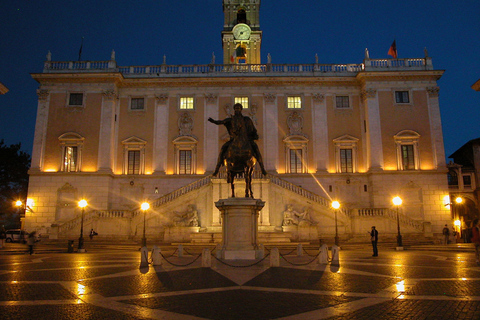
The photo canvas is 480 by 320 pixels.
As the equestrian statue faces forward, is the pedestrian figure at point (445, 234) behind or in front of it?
behind

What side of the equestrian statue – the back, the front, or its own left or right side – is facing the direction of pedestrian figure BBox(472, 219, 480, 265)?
left

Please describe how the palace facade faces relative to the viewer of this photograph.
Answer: facing the viewer

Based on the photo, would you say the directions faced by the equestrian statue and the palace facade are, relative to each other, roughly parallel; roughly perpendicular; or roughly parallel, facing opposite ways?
roughly parallel

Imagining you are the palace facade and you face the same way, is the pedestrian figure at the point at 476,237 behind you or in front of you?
in front

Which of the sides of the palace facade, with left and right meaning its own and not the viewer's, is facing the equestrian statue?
front

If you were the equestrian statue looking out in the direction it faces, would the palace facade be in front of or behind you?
behind

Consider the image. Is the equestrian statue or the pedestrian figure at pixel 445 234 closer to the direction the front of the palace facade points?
the equestrian statue

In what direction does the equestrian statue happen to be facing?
toward the camera
